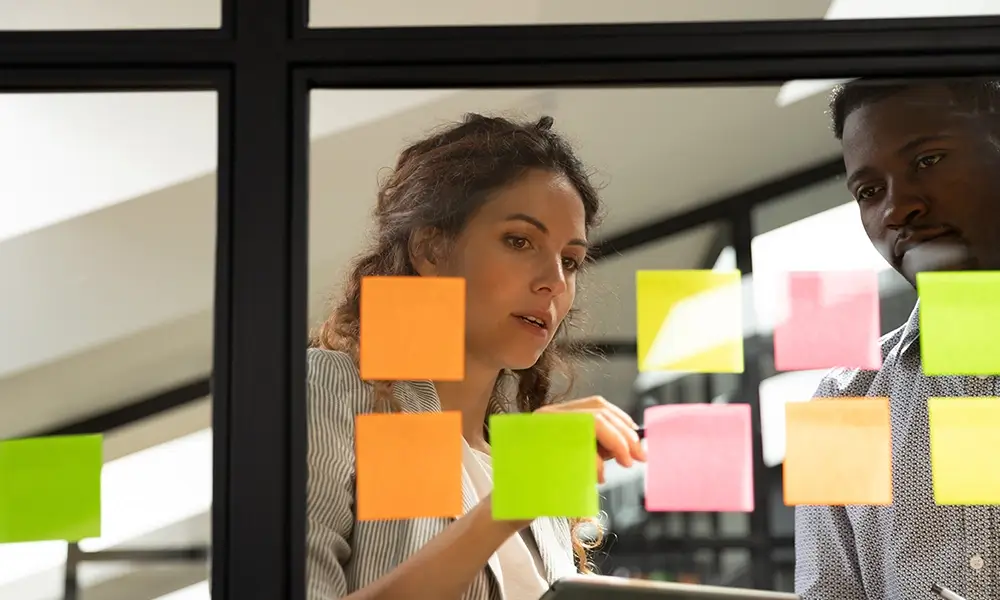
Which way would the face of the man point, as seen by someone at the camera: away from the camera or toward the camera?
toward the camera

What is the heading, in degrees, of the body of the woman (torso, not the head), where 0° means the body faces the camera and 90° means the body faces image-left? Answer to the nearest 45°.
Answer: approximately 315°

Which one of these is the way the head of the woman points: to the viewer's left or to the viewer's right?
to the viewer's right
